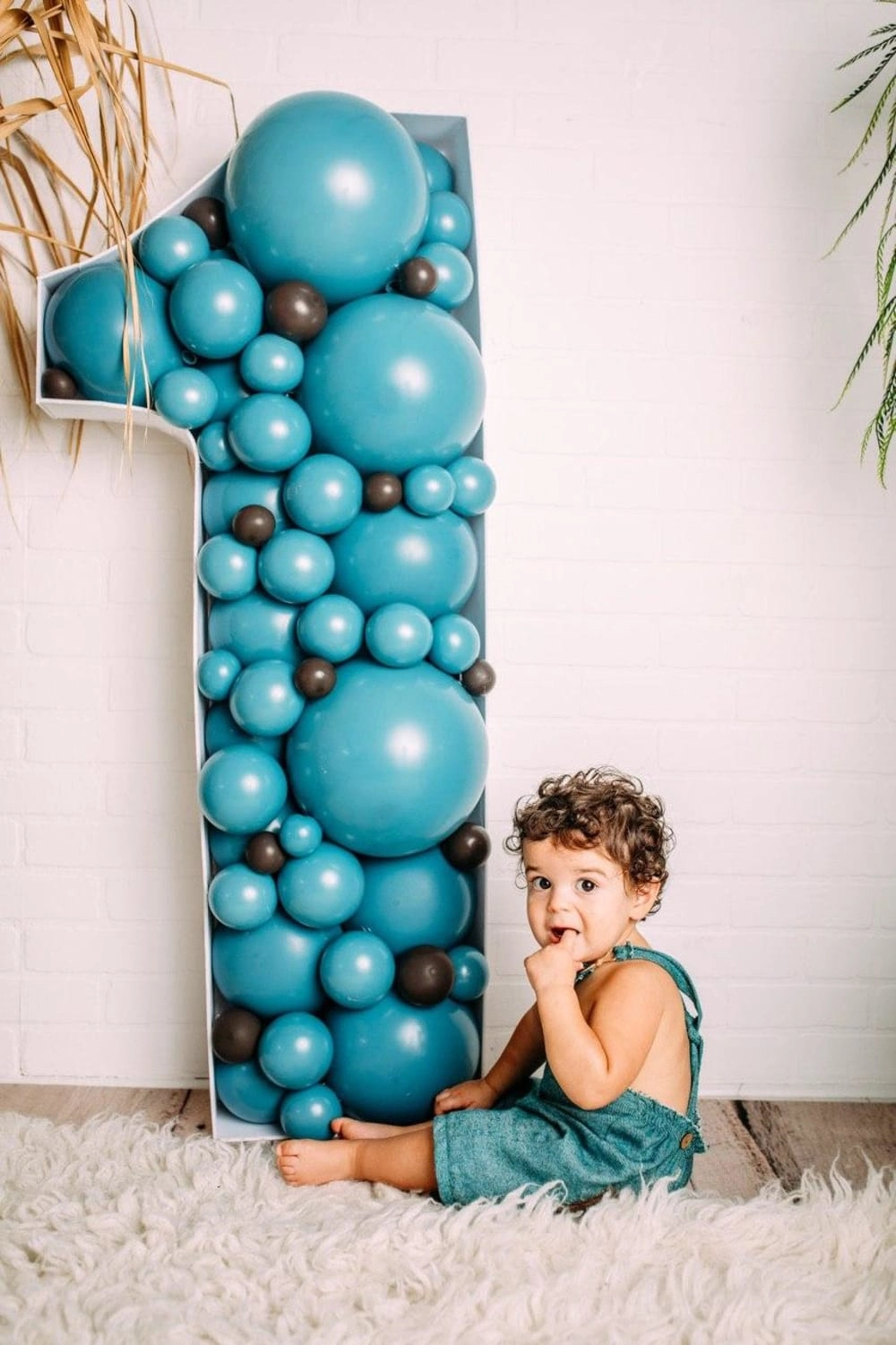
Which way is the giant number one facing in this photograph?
toward the camera
